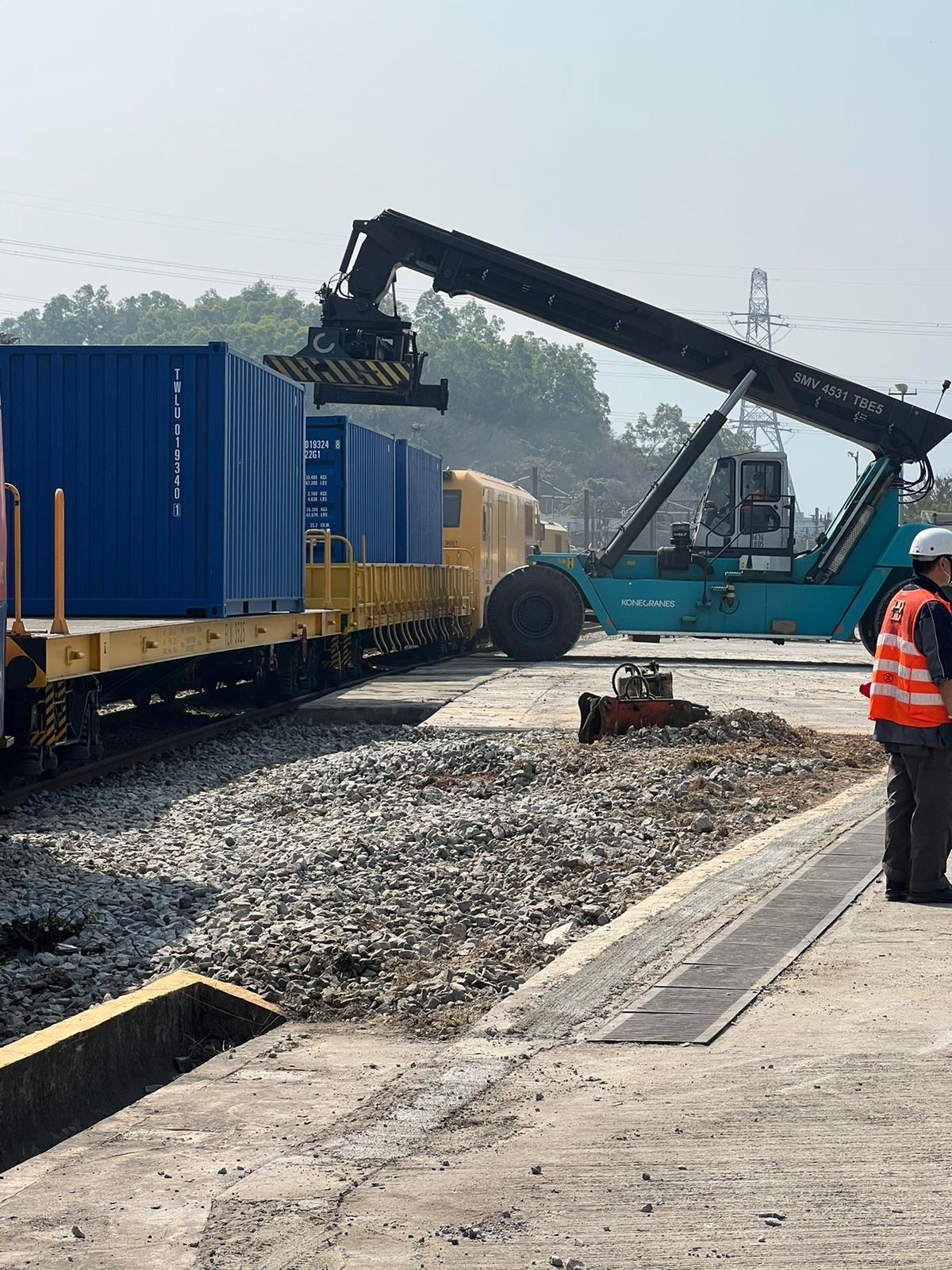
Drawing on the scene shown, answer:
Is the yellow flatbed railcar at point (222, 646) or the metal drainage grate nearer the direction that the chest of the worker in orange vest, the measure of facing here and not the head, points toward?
the yellow flatbed railcar
